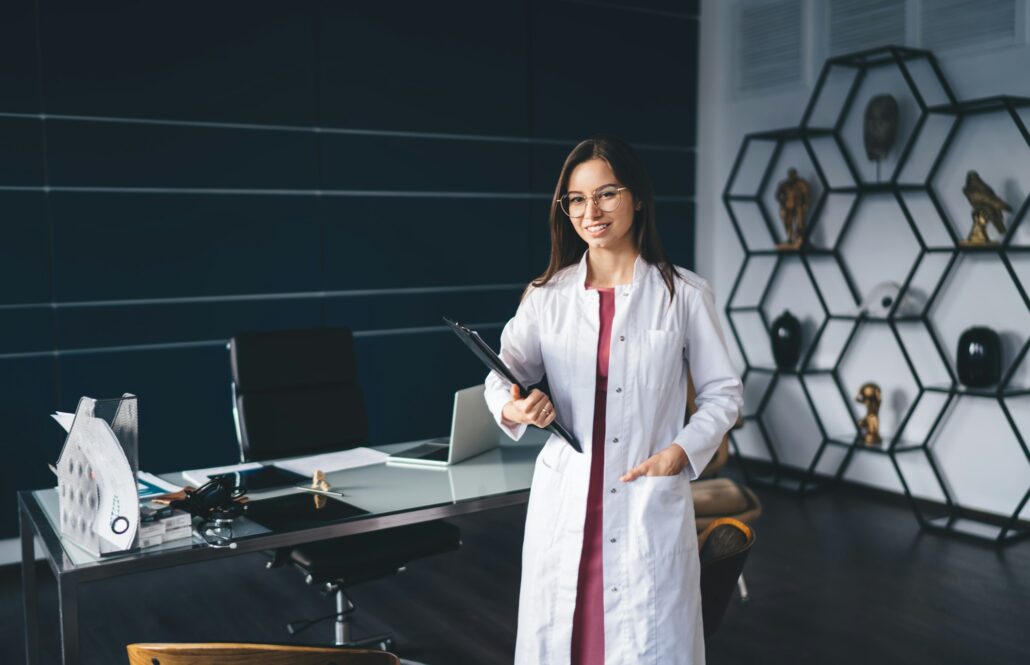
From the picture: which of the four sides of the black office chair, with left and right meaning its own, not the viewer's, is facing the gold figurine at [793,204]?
left

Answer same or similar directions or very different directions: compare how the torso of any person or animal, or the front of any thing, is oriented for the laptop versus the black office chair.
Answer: very different directions

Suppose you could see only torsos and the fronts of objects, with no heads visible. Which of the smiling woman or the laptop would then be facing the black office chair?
the laptop

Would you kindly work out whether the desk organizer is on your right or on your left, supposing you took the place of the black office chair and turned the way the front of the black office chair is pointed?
on your right

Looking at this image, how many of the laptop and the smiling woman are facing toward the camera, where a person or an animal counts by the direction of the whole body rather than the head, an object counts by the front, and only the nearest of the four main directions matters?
1

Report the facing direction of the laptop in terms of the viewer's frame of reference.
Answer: facing away from the viewer and to the left of the viewer

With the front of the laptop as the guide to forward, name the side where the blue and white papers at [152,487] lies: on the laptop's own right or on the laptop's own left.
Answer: on the laptop's own left

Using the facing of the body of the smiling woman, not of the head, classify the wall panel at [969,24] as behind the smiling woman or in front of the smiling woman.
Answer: behind
